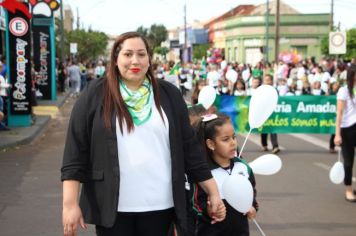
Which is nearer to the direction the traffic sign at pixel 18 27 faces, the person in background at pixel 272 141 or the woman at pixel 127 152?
the woman

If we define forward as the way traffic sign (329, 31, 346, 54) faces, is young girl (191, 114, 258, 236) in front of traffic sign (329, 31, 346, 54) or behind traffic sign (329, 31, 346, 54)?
in front

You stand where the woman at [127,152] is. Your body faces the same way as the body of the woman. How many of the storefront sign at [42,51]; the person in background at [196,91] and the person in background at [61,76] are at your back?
3

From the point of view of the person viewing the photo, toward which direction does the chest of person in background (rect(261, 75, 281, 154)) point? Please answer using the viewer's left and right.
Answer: facing the viewer

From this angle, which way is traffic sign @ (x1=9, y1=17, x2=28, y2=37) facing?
toward the camera

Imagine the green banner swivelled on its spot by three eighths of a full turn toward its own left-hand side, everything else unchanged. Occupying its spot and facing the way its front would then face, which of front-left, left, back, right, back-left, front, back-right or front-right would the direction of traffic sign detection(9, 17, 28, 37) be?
back-left

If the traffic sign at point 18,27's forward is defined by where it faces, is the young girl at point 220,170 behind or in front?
in front

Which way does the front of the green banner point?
toward the camera

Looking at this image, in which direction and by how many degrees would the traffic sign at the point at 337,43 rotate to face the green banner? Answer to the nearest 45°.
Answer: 0° — it already faces it

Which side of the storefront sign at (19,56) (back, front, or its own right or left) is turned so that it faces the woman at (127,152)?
front

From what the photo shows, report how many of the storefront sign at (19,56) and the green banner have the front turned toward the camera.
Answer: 2

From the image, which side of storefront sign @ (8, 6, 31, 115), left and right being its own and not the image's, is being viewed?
front
